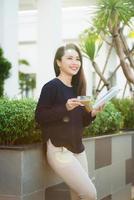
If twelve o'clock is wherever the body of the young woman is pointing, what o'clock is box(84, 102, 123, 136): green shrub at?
The green shrub is roughly at 8 o'clock from the young woman.

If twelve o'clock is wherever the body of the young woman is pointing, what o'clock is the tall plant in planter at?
The tall plant in planter is roughly at 8 o'clock from the young woman.

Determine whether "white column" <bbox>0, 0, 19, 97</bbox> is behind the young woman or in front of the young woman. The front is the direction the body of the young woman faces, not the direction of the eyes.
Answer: behind

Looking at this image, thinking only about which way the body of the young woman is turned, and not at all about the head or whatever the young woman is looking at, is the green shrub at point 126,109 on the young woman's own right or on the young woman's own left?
on the young woman's own left

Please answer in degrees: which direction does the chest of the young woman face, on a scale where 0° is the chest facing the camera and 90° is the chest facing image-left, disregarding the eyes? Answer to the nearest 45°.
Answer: approximately 315°

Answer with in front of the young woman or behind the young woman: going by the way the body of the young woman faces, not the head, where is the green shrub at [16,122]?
behind

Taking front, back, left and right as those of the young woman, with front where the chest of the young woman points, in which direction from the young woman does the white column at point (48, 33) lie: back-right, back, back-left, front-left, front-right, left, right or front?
back-left
